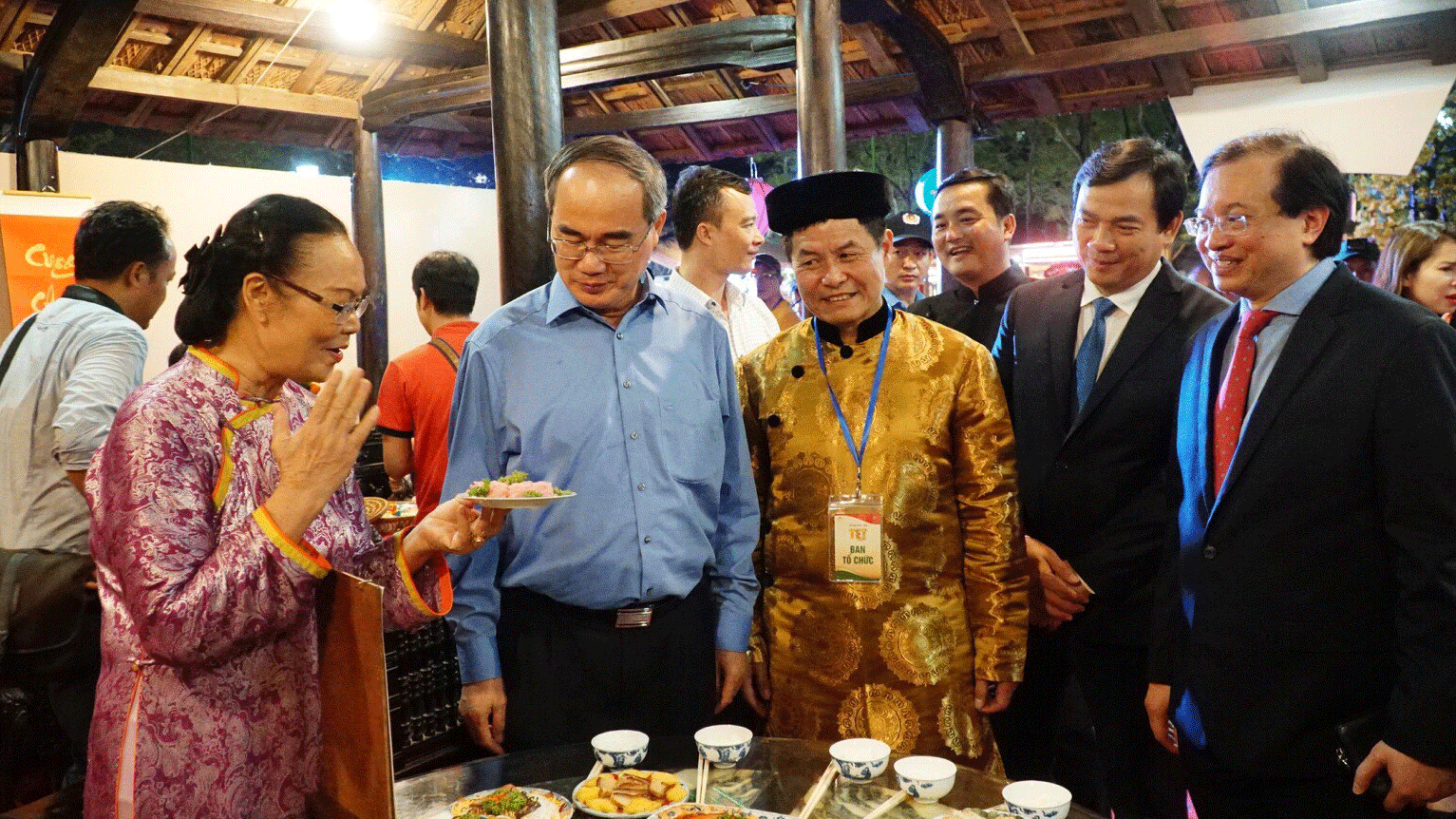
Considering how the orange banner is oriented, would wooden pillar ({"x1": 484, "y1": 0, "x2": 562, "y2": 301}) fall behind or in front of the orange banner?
in front

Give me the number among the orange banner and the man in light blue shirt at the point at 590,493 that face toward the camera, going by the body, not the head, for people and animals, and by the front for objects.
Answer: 2

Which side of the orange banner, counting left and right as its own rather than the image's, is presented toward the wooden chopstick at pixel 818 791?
front

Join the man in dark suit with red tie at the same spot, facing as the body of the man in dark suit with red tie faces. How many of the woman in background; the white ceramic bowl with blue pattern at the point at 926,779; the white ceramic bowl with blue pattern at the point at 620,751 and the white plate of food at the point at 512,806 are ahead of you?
3

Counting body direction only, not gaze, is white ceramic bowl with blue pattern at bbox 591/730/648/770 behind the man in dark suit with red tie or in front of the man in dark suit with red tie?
in front

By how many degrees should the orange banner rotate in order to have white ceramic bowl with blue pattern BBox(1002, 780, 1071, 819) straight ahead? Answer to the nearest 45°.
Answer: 0° — it already faces it

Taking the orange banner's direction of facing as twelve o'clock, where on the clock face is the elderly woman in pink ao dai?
The elderly woman in pink ao dai is roughly at 12 o'clock from the orange banner.

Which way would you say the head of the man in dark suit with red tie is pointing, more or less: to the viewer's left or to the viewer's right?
to the viewer's left

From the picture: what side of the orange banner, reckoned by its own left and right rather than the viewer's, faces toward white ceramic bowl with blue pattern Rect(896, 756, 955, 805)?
front

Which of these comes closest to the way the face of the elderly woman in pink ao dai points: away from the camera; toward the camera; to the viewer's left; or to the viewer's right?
to the viewer's right
